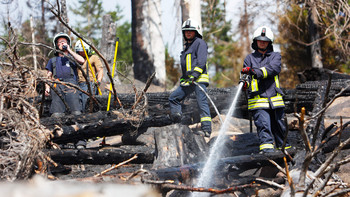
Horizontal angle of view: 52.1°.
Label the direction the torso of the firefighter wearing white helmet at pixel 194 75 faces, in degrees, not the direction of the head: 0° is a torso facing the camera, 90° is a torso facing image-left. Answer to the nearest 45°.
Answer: approximately 45°

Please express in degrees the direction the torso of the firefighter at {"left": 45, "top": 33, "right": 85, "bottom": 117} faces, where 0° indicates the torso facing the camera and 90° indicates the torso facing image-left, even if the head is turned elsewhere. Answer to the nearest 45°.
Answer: approximately 0°

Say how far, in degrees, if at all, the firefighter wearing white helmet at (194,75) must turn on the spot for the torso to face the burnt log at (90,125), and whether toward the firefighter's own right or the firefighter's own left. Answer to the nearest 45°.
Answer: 0° — they already face it

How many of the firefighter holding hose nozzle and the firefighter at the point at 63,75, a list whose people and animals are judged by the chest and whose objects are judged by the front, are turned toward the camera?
2

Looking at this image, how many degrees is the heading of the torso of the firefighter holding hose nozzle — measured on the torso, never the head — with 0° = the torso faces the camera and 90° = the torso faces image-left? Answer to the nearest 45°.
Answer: approximately 0°

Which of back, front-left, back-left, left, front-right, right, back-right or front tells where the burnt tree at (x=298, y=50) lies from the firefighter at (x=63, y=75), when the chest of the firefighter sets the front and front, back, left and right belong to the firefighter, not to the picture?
back-left

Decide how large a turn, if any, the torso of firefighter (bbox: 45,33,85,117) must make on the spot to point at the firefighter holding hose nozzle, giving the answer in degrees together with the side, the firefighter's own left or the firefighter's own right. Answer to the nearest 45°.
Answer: approximately 45° to the firefighter's own left

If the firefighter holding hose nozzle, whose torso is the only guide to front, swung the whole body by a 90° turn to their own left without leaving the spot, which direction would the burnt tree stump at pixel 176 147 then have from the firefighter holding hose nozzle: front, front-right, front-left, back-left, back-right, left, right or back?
back-right

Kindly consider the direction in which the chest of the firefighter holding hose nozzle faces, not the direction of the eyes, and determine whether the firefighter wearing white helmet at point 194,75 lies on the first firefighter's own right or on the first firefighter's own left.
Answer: on the first firefighter's own right
